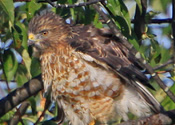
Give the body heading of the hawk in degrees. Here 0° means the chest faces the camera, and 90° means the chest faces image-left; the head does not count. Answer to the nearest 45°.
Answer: approximately 45°
